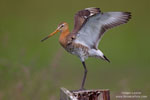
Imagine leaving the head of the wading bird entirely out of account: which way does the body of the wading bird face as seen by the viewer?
to the viewer's left
